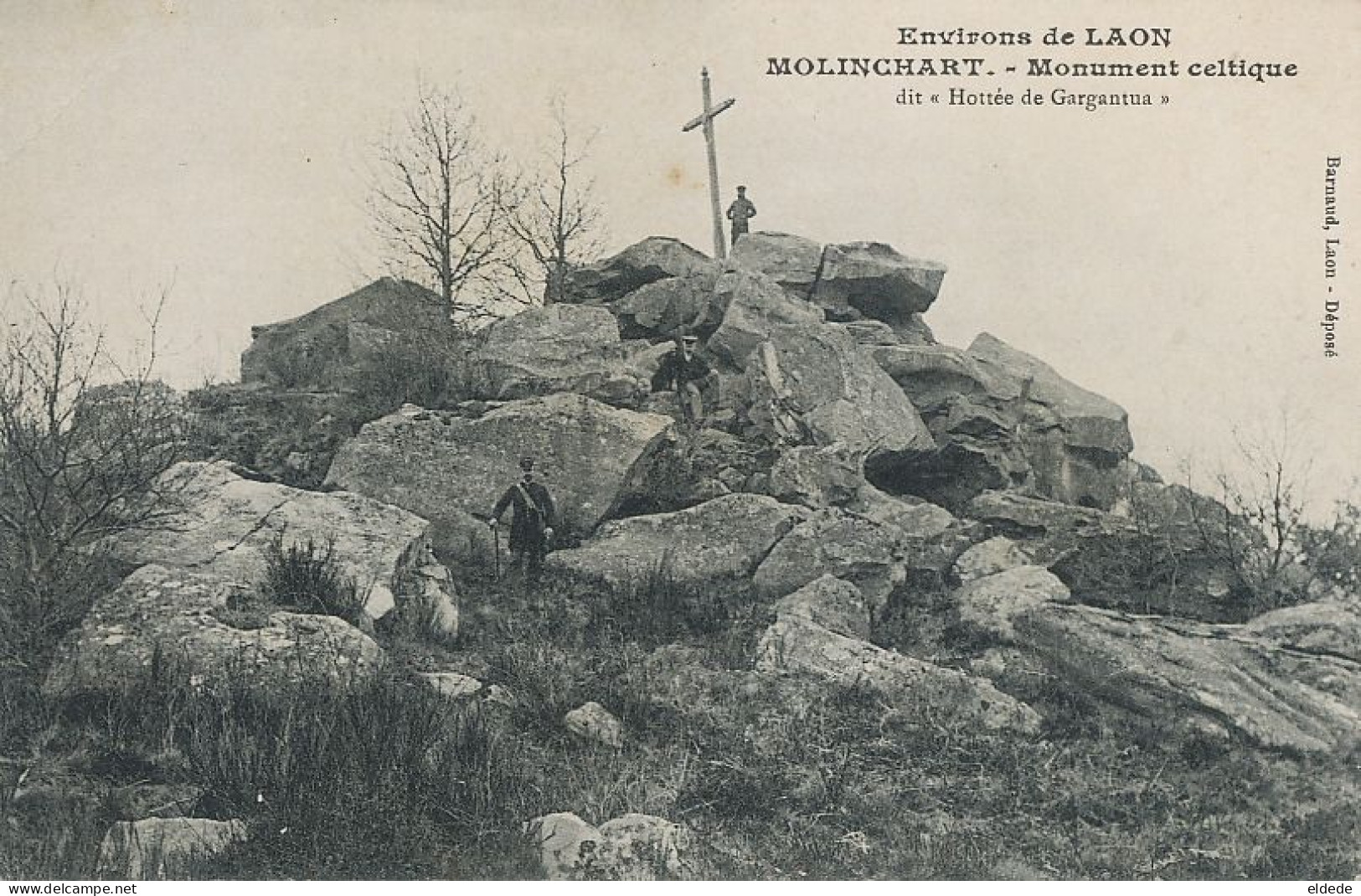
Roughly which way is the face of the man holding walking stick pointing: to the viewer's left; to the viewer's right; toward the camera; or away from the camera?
toward the camera

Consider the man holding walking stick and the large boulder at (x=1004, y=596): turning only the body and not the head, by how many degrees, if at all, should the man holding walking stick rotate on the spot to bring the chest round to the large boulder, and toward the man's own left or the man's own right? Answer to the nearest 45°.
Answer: approximately 90° to the man's own left

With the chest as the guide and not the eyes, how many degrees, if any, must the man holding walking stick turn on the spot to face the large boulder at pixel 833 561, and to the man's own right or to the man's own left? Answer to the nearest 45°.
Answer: approximately 90° to the man's own left

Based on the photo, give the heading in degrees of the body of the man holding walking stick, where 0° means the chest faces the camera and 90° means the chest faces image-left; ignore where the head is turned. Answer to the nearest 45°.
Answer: approximately 0°

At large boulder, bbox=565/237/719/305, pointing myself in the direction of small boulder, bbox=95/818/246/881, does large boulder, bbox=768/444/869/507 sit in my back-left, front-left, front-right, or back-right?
front-left

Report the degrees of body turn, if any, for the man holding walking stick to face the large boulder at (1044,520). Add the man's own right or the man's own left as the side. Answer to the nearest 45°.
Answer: approximately 90° to the man's own left

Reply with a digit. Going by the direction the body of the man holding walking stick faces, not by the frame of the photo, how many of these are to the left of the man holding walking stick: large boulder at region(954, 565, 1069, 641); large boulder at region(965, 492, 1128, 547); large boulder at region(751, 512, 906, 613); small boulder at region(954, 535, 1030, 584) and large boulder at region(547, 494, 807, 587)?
5

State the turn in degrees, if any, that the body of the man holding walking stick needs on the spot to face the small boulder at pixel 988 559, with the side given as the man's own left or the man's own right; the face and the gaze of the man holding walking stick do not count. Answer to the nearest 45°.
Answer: approximately 90° to the man's own left

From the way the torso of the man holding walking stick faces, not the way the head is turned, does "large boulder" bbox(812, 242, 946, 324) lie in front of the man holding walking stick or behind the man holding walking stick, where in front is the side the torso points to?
behind

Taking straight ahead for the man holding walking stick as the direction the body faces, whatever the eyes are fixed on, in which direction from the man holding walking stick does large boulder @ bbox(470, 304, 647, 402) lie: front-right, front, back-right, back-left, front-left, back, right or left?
back

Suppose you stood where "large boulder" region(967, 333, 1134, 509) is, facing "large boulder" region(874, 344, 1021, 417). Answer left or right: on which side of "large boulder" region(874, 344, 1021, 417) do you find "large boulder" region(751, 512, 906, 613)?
left

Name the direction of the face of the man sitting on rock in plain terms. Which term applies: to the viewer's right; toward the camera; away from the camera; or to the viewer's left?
toward the camera

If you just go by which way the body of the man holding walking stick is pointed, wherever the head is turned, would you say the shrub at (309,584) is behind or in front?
in front

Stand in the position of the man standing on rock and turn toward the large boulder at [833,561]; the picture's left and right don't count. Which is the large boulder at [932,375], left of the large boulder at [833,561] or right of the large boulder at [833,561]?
left

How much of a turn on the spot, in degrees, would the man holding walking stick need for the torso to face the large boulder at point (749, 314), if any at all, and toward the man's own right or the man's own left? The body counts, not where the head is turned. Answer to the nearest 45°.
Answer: approximately 135° to the man's own left
